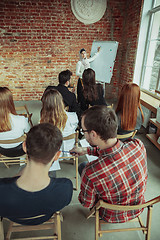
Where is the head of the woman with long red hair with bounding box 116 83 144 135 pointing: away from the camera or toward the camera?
away from the camera

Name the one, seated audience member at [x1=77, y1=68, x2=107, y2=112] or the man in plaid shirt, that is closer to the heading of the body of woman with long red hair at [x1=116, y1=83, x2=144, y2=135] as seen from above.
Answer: the seated audience member

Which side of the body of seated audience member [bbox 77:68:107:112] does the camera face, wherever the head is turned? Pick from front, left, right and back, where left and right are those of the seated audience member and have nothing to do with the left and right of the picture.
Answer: back

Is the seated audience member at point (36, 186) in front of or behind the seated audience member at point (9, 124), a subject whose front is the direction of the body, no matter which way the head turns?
behind

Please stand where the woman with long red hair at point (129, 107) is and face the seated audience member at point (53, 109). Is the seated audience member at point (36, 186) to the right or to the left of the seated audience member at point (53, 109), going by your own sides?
left

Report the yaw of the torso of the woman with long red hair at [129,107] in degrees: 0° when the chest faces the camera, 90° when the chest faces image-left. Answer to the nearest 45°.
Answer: approximately 180°

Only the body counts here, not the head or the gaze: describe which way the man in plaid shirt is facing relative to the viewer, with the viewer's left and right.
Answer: facing away from the viewer and to the left of the viewer

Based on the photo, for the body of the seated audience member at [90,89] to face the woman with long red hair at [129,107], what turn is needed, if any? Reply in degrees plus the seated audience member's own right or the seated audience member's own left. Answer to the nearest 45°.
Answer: approximately 135° to the seated audience member's own right

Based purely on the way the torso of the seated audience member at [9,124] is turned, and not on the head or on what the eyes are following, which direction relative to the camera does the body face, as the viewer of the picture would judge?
away from the camera

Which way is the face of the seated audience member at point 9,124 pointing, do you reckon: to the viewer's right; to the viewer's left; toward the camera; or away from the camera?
away from the camera

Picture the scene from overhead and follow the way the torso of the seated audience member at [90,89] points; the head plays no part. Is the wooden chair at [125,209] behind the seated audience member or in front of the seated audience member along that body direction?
behind

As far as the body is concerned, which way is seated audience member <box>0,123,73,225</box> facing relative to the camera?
away from the camera

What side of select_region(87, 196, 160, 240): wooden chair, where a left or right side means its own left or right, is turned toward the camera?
back
